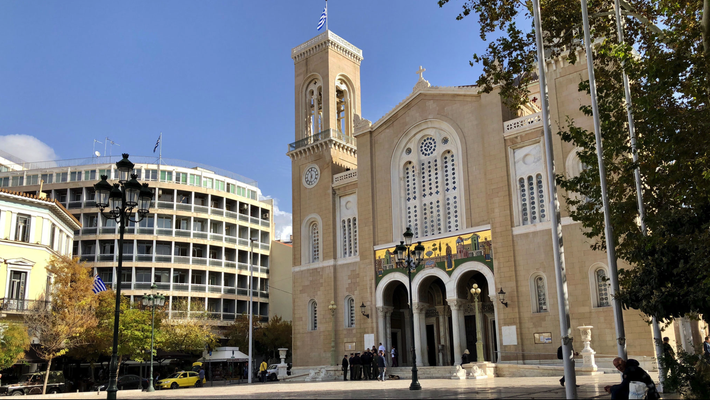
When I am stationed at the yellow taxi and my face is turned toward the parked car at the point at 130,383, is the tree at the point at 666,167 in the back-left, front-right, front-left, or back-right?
back-left

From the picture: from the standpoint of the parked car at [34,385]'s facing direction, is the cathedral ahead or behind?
behind

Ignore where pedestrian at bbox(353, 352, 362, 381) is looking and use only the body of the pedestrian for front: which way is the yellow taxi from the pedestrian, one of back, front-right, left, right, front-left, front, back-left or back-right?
front-left

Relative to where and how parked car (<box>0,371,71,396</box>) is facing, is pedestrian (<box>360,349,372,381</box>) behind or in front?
behind

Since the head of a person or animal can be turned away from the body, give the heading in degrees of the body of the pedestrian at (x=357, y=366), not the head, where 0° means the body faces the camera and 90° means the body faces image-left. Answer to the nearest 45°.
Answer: approximately 180°

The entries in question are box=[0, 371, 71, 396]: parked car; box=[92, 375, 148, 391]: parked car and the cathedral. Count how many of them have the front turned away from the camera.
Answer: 0

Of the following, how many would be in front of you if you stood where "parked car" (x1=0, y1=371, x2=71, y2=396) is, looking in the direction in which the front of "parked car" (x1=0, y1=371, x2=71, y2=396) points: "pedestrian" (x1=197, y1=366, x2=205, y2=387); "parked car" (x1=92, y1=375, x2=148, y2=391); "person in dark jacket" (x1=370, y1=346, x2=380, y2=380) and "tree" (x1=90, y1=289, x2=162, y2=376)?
0

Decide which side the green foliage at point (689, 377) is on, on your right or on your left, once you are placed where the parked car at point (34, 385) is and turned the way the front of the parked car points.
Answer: on your left

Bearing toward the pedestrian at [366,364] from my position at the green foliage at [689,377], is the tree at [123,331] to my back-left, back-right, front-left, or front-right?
front-left

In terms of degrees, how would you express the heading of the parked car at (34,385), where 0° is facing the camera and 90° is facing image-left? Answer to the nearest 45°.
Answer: approximately 90°

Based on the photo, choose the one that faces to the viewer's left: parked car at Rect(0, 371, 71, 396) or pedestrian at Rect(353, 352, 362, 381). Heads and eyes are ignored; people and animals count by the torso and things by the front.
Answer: the parked car

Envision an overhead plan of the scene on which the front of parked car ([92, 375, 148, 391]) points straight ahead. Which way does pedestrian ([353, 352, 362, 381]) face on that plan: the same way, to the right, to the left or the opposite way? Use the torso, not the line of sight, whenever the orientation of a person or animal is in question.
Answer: to the right

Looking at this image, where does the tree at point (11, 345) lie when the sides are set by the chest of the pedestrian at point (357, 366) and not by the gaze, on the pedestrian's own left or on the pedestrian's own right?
on the pedestrian's own left
